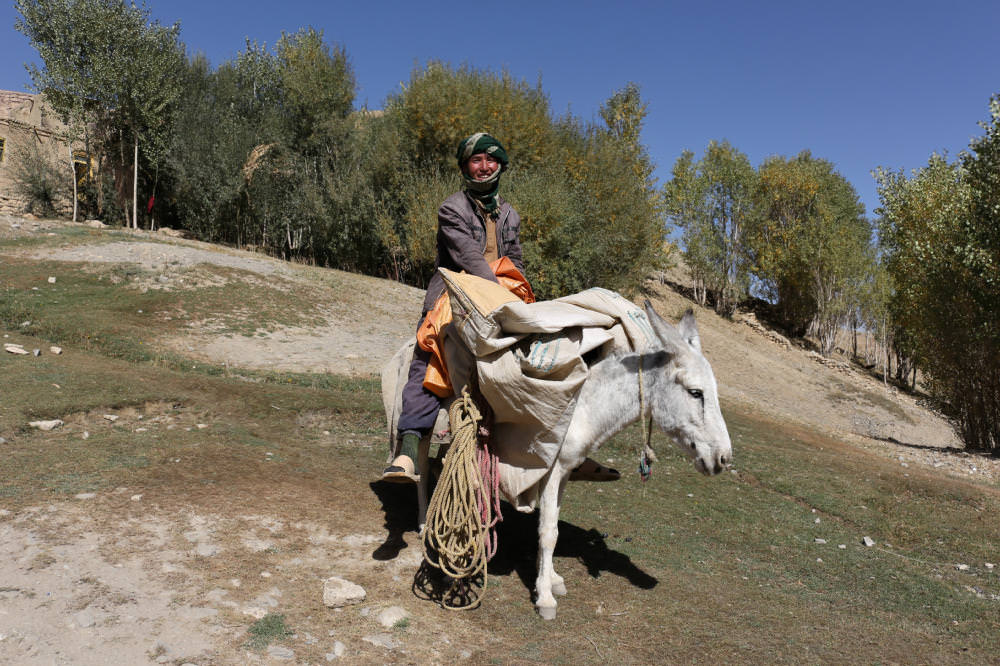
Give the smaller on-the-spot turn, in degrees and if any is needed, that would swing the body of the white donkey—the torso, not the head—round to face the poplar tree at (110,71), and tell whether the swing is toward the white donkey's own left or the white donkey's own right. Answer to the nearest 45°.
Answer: approximately 180°

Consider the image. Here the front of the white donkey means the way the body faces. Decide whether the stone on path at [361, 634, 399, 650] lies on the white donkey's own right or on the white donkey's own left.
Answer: on the white donkey's own right

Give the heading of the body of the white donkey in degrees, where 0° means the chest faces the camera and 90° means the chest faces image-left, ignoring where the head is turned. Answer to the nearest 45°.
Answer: approximately 315°

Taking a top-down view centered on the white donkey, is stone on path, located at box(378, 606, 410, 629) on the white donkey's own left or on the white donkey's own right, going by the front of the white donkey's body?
on the white donkey's own right

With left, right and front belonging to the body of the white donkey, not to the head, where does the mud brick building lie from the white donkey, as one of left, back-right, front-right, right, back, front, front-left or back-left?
back

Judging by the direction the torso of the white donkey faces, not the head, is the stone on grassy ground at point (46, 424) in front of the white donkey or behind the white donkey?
behind

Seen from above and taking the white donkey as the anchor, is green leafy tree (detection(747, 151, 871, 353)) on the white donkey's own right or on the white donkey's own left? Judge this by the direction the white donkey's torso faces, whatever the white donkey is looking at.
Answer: on the white donkey's own left

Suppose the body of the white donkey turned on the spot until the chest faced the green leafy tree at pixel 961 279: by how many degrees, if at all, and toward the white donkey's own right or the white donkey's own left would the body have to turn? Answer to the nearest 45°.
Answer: approximately 90° to the white donkey's own left

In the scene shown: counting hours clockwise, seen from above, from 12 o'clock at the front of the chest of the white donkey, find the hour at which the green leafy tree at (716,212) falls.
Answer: The green leafy tree is roughly at 8 o'clock from the white donkey.
